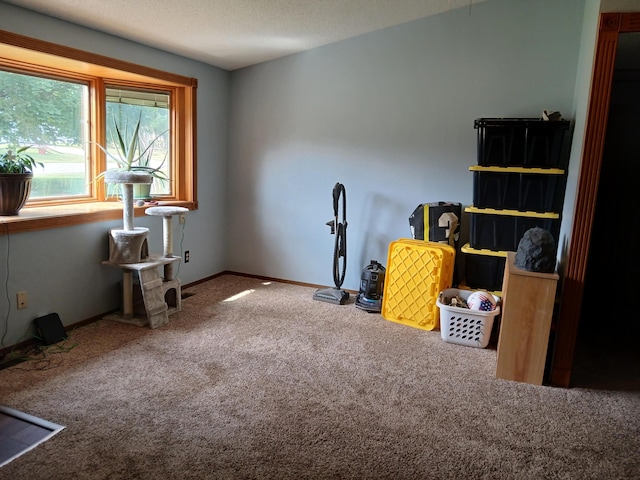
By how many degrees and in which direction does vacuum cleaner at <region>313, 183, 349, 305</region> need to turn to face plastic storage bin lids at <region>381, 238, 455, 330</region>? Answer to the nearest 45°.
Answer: approximately 90° to its left

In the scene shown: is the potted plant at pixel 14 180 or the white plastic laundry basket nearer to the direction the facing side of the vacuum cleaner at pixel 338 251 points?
the potted plant

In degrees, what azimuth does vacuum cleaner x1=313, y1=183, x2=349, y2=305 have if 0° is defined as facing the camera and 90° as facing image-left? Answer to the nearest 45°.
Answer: approximately 45°

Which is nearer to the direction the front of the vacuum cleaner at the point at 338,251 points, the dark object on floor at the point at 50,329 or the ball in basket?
the dark object on floor

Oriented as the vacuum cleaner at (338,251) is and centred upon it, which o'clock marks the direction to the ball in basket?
The ball in basket is roughly at 9 o'clock from the vacuum cleaner.

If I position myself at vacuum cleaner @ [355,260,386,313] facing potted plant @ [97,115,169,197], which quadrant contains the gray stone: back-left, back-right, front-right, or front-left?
back-left

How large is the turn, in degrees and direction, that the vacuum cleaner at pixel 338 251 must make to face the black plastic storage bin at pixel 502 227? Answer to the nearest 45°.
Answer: approximately 90° to its left
